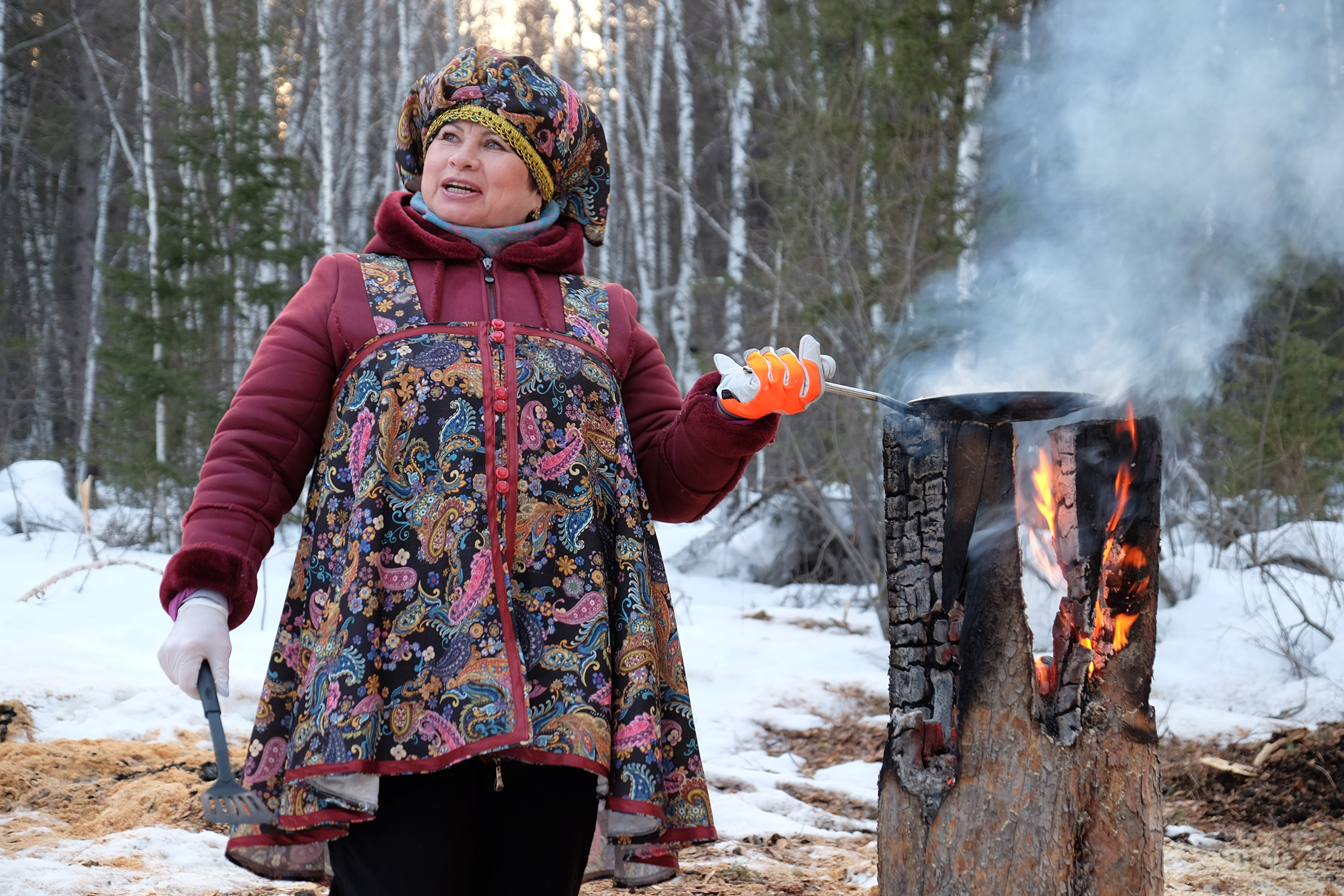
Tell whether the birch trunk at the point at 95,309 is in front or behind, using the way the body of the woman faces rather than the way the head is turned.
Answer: behind

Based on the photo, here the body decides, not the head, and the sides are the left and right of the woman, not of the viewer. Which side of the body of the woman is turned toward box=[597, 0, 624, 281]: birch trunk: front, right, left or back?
back

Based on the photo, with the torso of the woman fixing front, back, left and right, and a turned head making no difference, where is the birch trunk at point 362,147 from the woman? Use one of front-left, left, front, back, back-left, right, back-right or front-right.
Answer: back

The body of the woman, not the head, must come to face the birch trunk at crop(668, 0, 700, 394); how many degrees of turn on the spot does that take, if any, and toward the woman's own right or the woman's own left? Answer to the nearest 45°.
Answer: approximately 180°

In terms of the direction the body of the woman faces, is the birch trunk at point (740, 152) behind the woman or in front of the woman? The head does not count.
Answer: behind

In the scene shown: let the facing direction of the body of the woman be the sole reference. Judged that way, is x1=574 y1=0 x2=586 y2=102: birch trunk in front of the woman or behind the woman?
behind

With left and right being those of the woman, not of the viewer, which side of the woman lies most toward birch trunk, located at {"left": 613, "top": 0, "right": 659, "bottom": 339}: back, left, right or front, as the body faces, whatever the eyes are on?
back

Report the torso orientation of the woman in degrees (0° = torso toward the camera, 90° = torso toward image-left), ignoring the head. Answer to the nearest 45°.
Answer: approximately 0°

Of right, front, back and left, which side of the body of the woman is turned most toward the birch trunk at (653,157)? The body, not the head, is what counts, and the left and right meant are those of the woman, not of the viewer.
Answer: back

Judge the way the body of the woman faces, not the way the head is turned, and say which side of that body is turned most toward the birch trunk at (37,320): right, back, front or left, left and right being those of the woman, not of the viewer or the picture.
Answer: back
